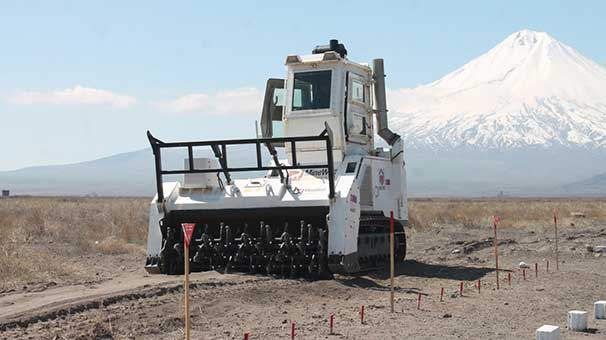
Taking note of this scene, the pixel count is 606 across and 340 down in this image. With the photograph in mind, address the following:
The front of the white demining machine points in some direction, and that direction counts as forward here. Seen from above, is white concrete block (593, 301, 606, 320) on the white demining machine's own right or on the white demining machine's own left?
on the white demining machine's own left

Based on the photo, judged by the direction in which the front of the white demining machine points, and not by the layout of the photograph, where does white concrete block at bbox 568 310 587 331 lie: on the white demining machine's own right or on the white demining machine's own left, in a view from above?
on the white demining machine's own left

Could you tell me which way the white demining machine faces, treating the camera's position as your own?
facing the viewer and to the left of the viewer
